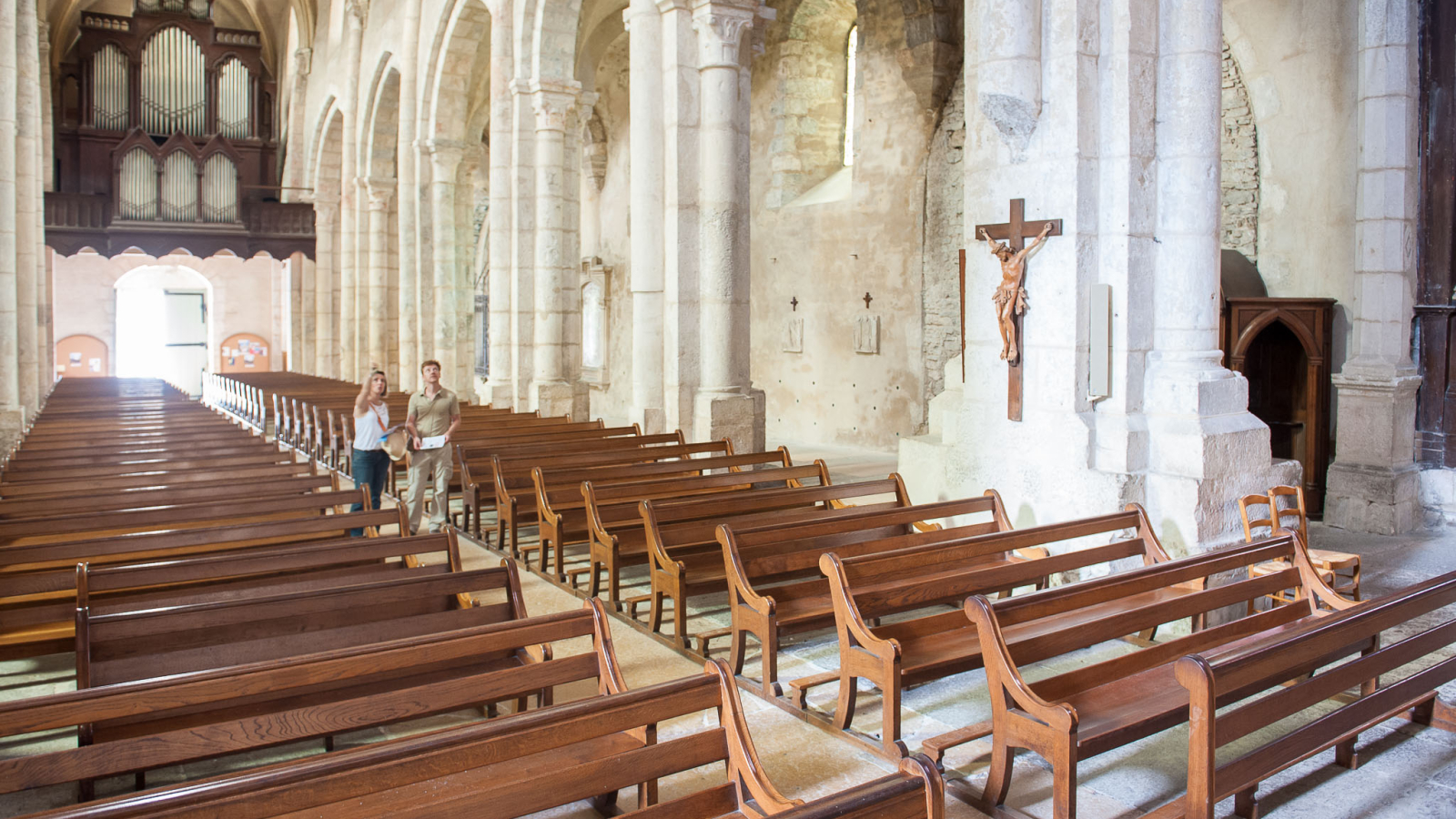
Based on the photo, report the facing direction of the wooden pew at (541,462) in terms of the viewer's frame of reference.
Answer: facing the viewer and to the right of the viewer

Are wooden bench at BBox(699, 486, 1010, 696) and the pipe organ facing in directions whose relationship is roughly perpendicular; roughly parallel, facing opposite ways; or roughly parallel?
roughly parallel

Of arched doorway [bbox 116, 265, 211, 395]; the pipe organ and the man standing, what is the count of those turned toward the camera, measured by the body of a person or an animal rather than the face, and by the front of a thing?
3

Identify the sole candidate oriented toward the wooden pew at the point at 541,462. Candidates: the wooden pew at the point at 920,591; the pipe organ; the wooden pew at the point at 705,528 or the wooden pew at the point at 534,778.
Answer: the pipe organ

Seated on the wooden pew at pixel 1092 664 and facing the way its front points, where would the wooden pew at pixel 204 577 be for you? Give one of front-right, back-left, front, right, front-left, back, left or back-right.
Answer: back-right

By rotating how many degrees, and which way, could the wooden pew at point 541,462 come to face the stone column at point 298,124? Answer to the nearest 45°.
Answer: approximately 135° to its left

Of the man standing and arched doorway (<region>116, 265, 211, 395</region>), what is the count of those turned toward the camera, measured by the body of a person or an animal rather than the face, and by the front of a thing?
2

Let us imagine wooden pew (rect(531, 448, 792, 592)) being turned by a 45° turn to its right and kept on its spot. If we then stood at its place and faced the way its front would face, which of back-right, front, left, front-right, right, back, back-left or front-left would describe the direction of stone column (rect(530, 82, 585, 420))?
back

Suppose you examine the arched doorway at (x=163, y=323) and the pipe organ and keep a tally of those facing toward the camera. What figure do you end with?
2

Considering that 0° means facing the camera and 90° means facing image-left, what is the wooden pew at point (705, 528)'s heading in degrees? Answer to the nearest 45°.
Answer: approximately 315°

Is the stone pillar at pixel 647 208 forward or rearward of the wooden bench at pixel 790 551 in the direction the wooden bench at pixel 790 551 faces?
rearward

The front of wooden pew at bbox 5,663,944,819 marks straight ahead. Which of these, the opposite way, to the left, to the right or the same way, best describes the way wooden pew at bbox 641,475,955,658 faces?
the same way

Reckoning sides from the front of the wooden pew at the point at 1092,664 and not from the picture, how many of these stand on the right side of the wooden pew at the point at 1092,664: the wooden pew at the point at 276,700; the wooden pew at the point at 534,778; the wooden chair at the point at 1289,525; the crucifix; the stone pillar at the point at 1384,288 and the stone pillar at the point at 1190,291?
2

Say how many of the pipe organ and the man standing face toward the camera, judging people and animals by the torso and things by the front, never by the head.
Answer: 2

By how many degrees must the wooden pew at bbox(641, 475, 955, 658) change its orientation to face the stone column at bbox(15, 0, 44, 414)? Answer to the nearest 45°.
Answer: approximately 180°

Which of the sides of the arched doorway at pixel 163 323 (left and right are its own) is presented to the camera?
front
